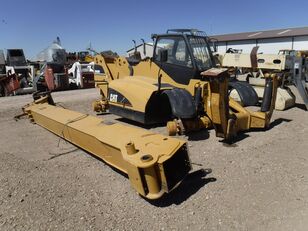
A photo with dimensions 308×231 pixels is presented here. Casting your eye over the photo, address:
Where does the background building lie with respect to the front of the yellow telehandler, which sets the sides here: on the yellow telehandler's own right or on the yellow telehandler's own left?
on the yellow telehandler's own left

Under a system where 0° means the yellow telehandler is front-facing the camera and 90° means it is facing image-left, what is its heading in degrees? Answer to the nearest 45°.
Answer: approximately 315°
